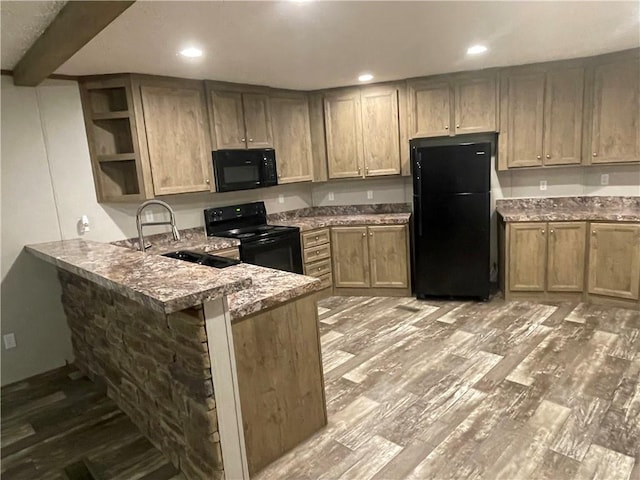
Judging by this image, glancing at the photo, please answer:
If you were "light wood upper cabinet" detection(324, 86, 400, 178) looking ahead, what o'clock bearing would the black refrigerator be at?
The black refrigerator is roughly at 10 o'clock from the light wood upper cabinet.

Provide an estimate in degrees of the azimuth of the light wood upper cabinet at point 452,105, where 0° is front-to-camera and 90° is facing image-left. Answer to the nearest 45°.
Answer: approximately 0°

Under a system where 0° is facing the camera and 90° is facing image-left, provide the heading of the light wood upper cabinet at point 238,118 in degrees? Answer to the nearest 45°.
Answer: approximately 315°

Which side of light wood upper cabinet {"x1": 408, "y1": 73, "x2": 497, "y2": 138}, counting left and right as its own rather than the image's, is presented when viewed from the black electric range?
right

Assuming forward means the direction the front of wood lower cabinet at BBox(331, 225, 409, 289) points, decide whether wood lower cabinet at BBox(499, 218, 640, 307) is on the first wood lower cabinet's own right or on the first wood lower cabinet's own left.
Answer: on the first wood lower cabinet's own left
